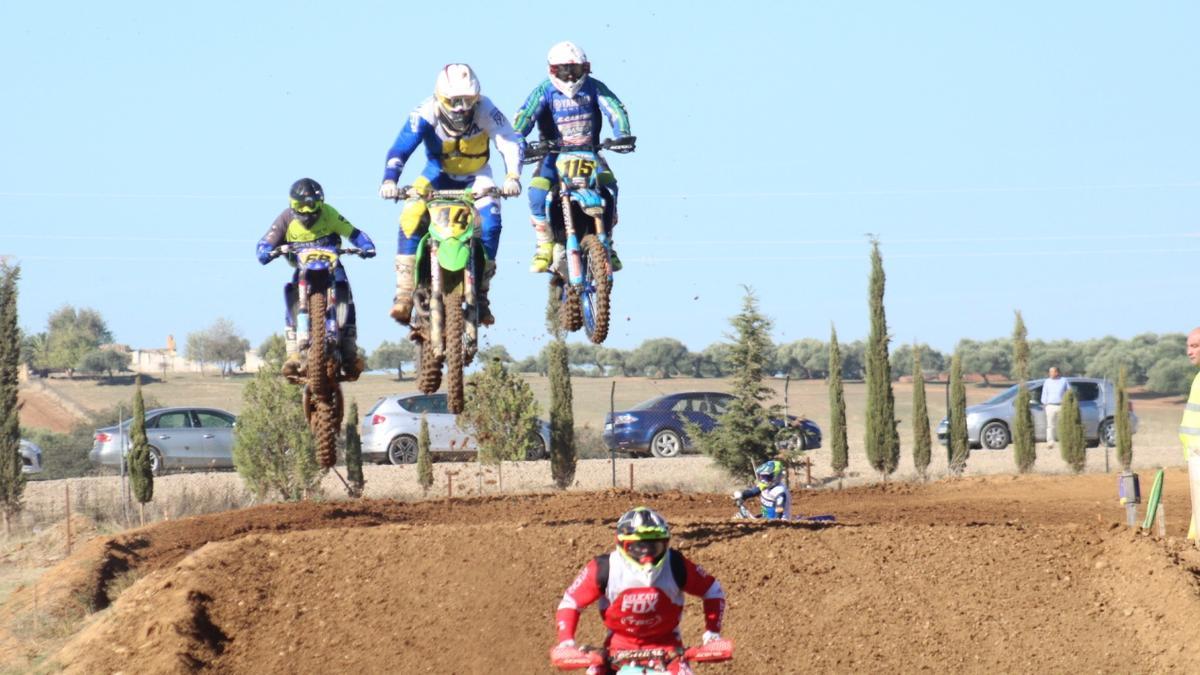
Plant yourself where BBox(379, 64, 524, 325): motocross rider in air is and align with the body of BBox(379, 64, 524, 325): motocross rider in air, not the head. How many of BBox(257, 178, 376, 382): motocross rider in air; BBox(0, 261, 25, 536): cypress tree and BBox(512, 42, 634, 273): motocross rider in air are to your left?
1

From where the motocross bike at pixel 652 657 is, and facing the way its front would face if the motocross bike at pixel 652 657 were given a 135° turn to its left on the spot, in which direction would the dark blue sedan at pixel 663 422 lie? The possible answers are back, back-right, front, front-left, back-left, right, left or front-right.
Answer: front-left

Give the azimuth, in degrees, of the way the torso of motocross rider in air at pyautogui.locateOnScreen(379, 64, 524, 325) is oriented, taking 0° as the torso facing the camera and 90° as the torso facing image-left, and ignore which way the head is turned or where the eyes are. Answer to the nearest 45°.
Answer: approximately 0°

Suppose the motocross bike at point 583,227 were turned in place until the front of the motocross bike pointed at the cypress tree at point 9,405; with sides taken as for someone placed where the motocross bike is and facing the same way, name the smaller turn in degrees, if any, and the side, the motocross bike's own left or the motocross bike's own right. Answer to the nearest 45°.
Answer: approximately 135° to the motocross bike's own right

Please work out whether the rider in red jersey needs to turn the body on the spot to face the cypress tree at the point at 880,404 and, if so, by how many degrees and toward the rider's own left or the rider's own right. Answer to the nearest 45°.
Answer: approximately 180°

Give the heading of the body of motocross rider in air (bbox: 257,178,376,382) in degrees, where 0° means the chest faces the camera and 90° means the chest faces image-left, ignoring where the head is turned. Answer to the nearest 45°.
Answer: approximately 0°

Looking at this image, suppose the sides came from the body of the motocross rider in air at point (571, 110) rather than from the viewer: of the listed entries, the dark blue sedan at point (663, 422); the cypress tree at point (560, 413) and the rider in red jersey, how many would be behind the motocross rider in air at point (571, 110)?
2

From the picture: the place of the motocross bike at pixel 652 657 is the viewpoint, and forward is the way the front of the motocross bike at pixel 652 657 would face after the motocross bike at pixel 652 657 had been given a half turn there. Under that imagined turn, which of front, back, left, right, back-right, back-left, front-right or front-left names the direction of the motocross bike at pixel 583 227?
front

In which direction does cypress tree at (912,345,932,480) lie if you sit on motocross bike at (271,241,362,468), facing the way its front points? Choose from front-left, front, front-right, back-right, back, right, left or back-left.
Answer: back-left

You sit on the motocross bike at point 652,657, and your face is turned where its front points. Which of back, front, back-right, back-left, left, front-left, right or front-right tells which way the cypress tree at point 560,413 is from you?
back

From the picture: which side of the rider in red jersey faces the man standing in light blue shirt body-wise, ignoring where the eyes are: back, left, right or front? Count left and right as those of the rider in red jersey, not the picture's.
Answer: back

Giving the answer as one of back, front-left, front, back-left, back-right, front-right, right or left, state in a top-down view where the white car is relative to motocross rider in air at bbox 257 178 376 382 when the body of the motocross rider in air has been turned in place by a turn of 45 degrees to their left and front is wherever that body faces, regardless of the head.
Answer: back-left

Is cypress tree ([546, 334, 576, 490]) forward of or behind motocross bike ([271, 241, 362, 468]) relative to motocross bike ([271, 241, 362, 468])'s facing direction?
behind
